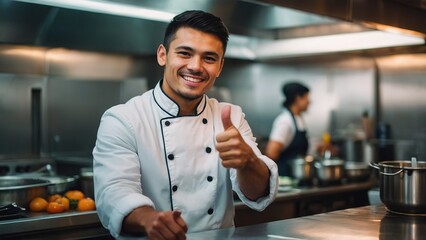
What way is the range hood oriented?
toward the camera

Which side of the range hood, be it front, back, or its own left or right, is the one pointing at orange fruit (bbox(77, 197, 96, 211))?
front

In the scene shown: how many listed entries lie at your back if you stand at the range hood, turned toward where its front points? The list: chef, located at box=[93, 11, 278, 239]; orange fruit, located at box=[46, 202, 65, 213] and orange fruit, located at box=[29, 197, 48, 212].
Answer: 0

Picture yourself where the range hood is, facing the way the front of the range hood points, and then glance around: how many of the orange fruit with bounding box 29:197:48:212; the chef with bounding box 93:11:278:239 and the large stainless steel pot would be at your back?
0

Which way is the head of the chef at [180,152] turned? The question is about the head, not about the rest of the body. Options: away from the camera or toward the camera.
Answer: toward the camera

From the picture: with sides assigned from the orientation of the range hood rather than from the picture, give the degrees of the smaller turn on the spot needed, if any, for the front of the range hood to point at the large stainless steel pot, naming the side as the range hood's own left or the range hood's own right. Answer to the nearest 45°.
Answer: approximately 45° to the range hood's own left

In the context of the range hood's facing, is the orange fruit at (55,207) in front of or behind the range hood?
in front

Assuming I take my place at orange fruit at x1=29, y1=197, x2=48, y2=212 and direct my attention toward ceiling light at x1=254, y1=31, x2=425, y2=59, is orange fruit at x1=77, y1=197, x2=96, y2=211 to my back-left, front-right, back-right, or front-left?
front-right

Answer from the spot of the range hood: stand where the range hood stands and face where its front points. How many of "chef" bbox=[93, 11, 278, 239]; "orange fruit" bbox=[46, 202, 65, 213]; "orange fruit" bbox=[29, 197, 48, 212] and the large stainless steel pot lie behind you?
0

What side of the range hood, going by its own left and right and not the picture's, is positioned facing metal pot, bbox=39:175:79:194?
front

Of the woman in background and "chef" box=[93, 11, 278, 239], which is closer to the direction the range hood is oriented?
the chef

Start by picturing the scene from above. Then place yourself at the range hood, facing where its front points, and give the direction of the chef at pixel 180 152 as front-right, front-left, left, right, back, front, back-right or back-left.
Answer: front
